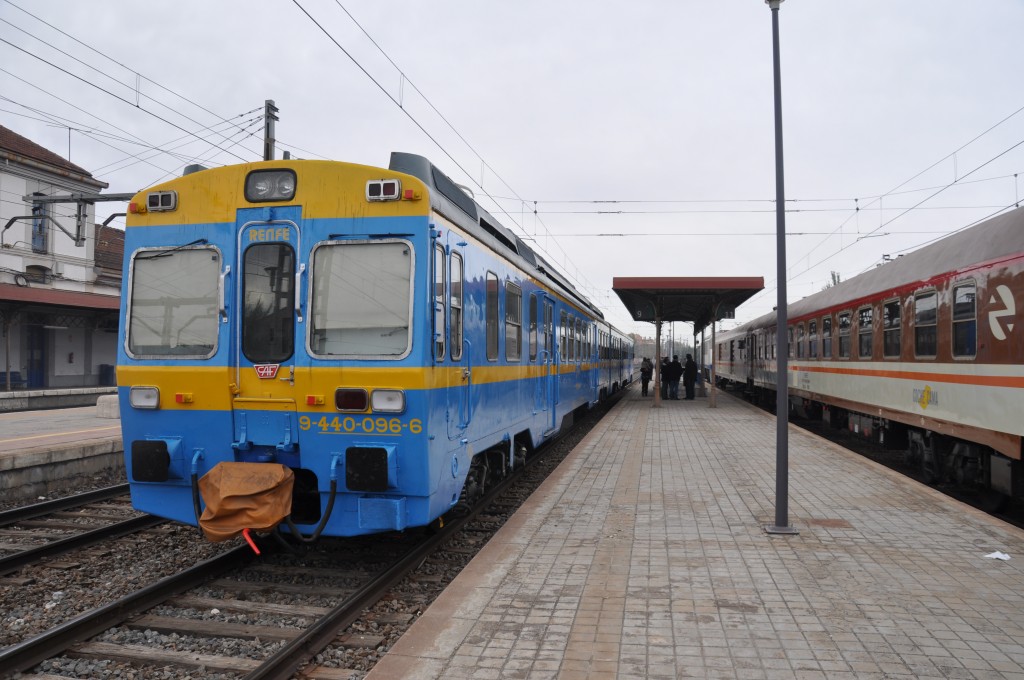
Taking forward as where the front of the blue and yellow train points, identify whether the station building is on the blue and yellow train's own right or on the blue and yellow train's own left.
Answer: on the blue and yellow train's own right

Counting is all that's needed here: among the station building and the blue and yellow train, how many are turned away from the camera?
0

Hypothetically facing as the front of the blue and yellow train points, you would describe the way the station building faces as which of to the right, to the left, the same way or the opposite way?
to the left

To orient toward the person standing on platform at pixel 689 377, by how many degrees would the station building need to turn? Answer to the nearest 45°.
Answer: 0° — it already faces them

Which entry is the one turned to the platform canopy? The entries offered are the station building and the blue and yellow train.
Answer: the station building

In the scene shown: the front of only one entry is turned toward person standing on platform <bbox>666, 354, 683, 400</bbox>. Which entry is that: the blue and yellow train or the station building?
the station building

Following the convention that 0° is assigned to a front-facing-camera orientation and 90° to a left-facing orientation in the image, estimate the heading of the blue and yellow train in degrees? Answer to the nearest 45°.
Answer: approximately 45°

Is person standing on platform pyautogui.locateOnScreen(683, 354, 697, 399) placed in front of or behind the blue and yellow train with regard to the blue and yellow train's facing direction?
behind

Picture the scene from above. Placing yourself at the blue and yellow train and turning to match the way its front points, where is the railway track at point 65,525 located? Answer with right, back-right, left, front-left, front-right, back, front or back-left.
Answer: right

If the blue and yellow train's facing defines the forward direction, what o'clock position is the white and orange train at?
The white and orange train is roughly at 9 o'clock from the blue and yellow train.
